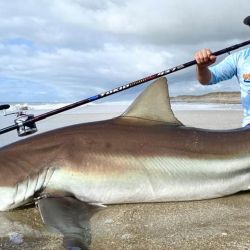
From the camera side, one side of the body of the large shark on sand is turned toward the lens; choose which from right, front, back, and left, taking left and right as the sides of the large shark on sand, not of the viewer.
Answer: left

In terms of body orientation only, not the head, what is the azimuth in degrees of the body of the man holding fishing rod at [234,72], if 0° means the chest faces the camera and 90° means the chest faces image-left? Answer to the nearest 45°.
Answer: approximately 0°
